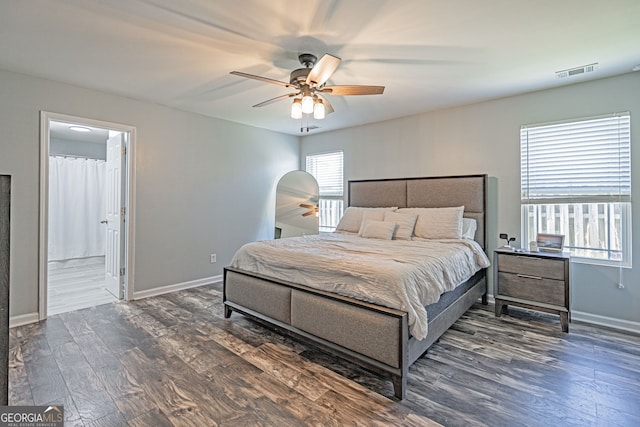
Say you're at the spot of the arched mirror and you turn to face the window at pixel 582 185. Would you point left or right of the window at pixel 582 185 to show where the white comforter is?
right

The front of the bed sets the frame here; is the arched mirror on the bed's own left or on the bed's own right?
on the bed's own right

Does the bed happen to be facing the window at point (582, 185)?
no

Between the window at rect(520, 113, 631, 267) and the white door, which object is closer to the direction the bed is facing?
the white door

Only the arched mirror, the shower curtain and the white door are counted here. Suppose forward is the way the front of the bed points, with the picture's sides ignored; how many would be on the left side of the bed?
0

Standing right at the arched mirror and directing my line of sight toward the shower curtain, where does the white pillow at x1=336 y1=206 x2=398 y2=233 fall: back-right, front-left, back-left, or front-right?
back-left

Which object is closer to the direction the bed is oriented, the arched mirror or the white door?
the white door

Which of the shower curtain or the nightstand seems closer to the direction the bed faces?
the shower curtain

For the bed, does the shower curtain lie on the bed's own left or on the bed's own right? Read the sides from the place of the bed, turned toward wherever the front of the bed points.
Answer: on the bed's own right

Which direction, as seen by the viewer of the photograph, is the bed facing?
facing the viewer and to the left of the viewer

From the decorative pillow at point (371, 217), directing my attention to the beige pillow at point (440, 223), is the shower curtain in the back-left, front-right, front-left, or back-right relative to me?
back-right

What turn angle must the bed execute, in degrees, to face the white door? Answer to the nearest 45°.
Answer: approximately 45° to its right

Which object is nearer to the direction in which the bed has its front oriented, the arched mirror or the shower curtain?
the shower curtain

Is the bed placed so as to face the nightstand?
no
